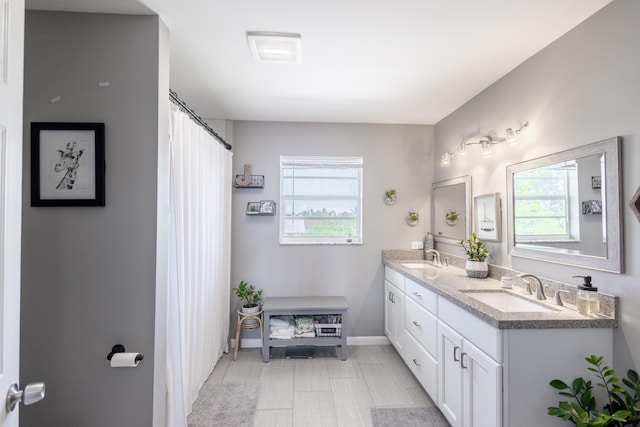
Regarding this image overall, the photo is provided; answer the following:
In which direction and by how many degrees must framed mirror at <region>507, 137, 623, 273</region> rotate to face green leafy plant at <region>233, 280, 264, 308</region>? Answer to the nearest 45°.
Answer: approximately 45° to its right

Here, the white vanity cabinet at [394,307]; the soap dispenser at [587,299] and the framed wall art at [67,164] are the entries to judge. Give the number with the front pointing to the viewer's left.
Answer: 2

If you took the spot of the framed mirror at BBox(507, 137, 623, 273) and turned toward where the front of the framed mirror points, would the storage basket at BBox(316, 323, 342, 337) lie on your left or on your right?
on your right

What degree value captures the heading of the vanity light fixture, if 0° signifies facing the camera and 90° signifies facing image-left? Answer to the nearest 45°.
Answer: approximately 45°

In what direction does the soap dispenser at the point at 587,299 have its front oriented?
to the viewer's left

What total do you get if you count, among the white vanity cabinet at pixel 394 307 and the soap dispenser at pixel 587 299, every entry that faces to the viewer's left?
2

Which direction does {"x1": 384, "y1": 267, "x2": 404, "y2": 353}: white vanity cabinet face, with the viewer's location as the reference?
facing to the left of the viewer

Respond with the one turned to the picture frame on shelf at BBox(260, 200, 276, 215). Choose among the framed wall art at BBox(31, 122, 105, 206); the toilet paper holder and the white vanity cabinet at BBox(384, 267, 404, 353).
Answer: the white vanity cabinet

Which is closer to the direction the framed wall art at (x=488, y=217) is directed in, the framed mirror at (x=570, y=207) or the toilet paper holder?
the toilet paper holder
